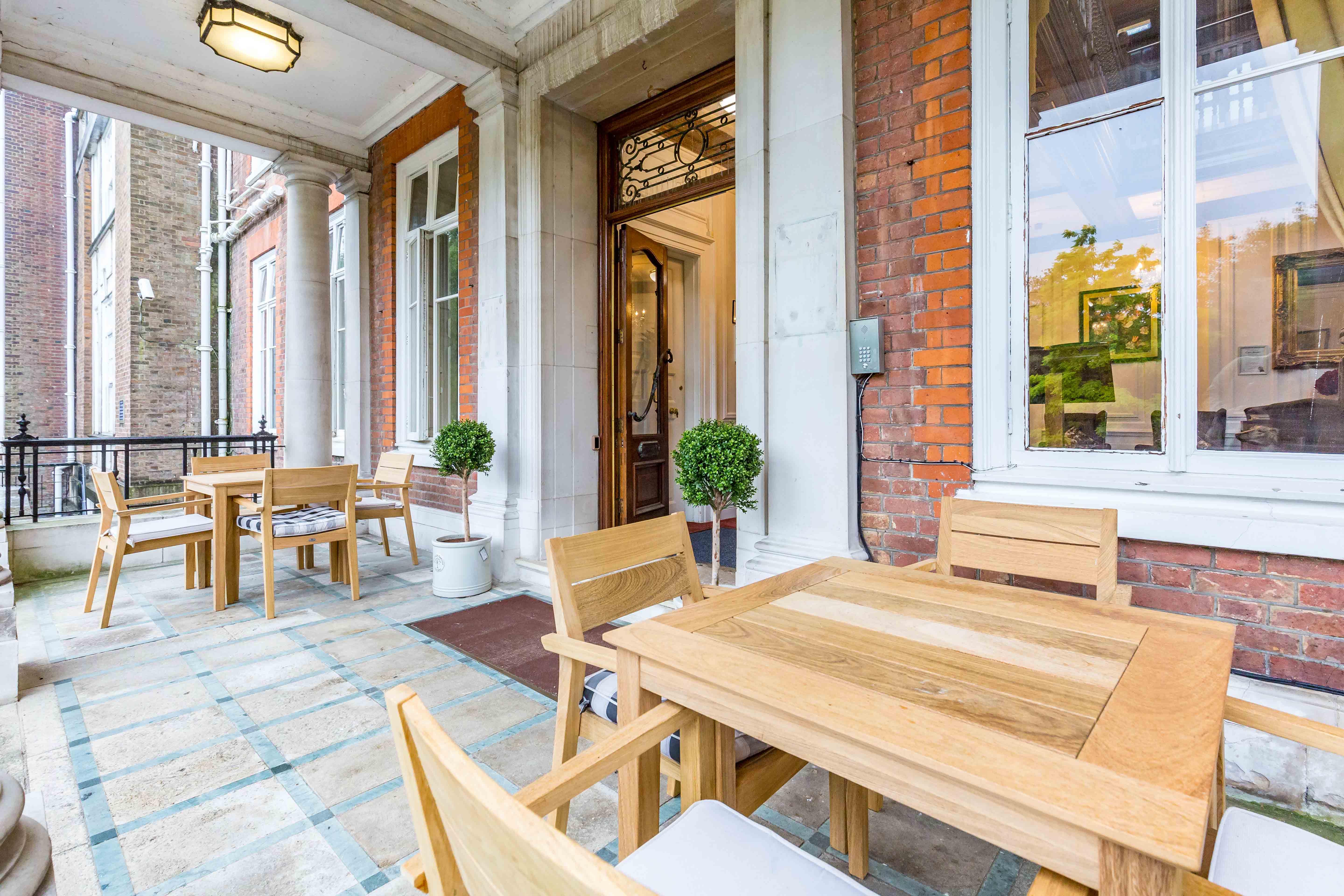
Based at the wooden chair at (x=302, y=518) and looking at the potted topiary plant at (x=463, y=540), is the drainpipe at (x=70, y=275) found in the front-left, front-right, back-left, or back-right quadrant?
back-left

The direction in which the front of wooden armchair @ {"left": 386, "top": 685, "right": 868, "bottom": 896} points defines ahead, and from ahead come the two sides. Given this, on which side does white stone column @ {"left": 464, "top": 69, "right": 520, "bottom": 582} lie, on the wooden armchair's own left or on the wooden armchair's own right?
on the wooden armchair's own left

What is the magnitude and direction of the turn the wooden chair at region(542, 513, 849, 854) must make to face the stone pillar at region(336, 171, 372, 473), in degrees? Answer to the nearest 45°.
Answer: approximately 180°

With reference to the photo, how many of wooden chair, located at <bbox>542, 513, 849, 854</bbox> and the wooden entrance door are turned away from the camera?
0

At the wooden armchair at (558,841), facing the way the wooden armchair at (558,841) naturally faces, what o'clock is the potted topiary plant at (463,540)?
The potted topiary plant is roughly at 10 o'clock from the wooden armchair.

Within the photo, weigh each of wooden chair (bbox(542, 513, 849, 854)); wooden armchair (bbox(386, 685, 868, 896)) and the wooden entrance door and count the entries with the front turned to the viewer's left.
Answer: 0

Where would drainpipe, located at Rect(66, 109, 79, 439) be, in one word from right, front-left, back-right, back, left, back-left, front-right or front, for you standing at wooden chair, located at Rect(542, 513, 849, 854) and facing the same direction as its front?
back

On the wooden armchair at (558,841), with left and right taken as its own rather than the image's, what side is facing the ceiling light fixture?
left

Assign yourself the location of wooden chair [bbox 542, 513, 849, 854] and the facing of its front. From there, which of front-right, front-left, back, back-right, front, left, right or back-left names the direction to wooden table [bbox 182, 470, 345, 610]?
back

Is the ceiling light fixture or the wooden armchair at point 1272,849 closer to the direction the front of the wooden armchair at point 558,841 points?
the wooden armchair

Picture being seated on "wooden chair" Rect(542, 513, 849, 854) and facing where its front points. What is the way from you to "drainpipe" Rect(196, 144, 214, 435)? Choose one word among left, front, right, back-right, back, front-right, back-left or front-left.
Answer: back

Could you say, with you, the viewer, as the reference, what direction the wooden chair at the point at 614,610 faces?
facing the viewer and to the right of the viewer

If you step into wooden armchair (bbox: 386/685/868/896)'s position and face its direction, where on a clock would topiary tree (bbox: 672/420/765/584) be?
The topiary tree is roughly at 11 o'clock from the wooden armchair.

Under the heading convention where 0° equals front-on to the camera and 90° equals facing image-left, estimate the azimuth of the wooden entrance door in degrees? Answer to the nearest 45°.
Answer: approximately 315°

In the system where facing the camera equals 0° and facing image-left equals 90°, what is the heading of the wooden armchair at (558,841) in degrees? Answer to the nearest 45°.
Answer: approximately 225°

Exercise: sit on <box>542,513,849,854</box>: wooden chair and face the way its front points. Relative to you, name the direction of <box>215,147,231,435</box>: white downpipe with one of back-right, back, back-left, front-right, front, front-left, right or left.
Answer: back
